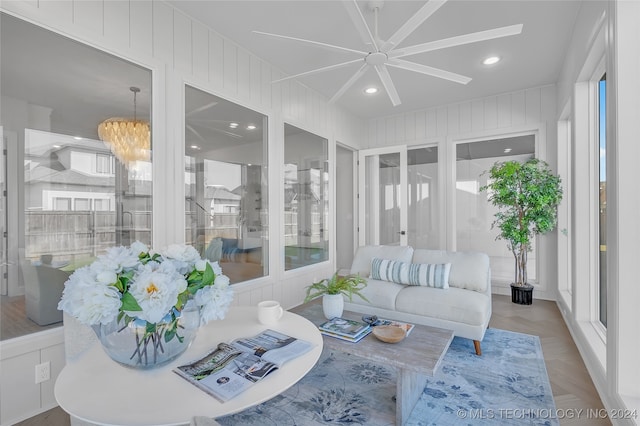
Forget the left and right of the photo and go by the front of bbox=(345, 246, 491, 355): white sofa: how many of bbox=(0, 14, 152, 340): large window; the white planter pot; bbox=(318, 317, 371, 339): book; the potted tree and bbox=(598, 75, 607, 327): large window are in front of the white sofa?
3

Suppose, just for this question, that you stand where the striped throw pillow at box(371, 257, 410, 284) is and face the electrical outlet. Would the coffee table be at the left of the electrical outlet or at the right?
left

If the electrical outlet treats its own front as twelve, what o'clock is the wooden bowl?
The wooden bowl is roughly at 12 o'clock from the electrical outlet.

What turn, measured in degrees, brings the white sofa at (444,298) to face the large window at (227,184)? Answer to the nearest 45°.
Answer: approximately 45° to its right

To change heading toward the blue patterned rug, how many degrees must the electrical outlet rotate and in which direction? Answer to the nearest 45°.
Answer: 0° — it already faces it

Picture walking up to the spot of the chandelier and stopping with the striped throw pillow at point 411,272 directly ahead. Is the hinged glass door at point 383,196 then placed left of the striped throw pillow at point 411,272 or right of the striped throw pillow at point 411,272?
left

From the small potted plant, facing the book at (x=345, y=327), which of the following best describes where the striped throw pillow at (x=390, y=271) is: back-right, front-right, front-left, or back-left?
back-left

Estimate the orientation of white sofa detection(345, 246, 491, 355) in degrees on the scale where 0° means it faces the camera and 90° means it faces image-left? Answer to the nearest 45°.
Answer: approximately 45°

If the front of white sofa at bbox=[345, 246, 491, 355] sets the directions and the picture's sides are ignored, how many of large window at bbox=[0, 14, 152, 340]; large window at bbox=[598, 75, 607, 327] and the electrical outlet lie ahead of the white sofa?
2

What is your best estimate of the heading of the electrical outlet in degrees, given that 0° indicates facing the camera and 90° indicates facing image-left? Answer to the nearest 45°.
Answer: approximately 315°

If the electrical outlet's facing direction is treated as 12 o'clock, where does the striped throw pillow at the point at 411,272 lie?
The striped throw pillow is roughly at 11 o'clock from the electrical outlet.

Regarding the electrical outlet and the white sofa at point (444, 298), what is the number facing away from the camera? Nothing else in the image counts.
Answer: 0

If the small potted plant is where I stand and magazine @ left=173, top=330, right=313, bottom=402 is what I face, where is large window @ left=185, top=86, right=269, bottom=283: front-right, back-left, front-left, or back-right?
back-right
